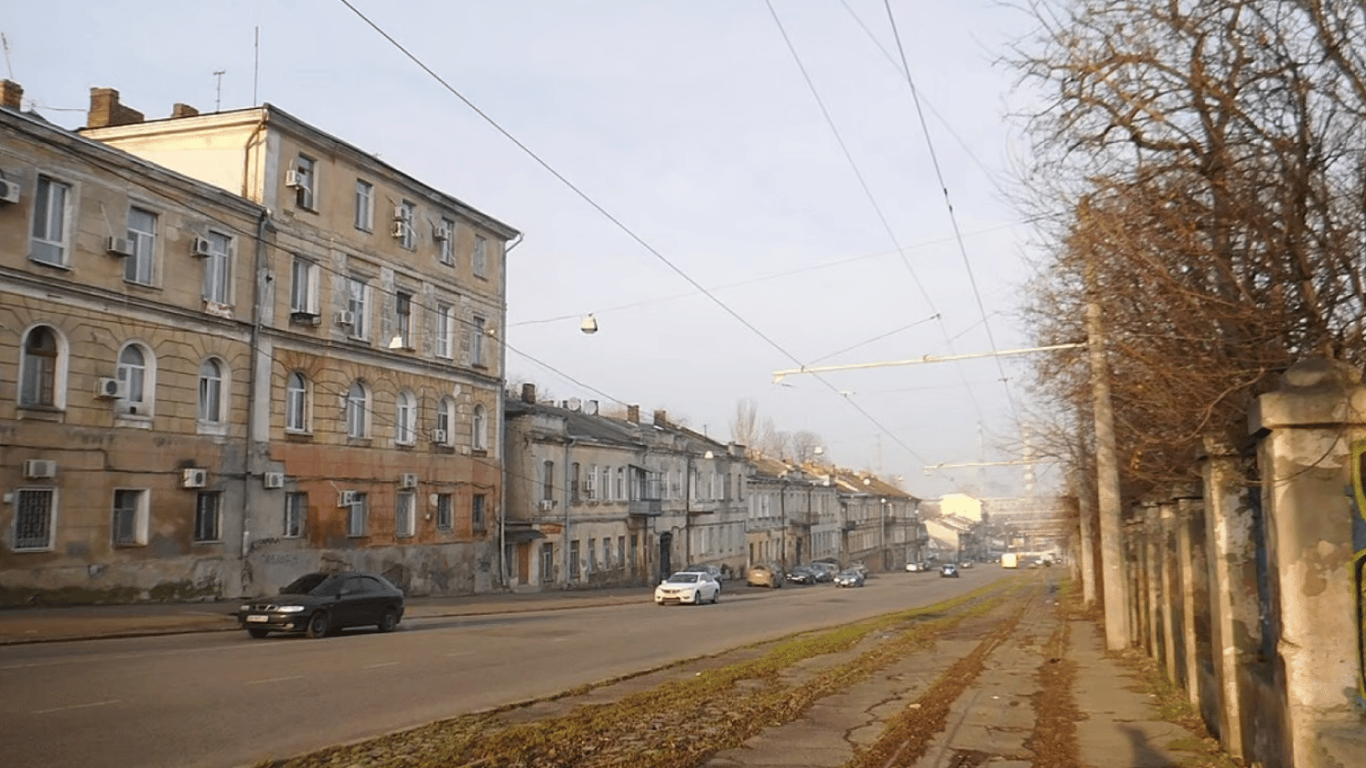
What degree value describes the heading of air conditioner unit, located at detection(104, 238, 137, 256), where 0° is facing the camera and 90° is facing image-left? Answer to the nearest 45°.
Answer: approximately 315°

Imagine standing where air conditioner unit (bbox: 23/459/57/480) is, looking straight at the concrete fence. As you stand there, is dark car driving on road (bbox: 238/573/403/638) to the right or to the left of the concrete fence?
left

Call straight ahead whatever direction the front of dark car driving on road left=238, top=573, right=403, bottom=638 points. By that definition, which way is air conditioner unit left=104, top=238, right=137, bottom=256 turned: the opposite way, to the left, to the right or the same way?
to the left

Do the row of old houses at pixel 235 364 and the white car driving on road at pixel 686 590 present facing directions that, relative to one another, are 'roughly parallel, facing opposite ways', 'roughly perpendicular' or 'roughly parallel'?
roughly perpendicular

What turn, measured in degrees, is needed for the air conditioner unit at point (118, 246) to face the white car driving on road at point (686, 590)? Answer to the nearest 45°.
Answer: approximately 90° to its left

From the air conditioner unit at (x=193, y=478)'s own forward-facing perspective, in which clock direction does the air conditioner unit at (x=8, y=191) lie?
the air conditioner unit at (x=8, y=191) is roughly at 3 o'clock from the air conditioner unit at (x=193, y=478).

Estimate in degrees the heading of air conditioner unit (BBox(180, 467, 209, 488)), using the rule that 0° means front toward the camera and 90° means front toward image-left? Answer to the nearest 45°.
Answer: approximately 315°

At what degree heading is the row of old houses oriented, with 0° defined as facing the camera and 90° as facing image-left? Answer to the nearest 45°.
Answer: approximately 315°
